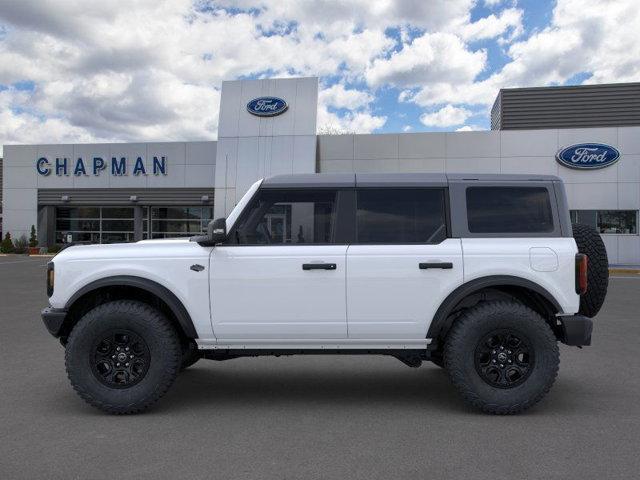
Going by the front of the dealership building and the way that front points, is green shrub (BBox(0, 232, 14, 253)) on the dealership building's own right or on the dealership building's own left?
on the dealership building's own right

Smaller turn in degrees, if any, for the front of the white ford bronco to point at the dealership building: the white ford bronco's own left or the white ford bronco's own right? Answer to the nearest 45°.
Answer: approximately 90° to the white ford bronco's own right

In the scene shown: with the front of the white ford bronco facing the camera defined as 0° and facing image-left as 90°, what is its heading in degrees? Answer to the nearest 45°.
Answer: approximately 90°

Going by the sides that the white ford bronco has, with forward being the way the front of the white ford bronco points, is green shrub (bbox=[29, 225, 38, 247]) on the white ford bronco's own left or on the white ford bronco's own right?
on the white ford bronco's own right

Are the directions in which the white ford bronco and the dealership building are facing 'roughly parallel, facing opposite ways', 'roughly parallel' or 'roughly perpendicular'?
roughly perpendicular

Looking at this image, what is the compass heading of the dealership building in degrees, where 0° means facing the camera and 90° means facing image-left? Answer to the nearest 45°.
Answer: approximately 0°

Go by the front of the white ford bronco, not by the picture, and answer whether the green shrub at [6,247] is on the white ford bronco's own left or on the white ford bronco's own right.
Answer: on the white ford bronco's own right

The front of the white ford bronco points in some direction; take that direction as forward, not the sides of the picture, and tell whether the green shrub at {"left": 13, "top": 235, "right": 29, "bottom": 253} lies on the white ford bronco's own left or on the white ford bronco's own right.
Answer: on the white ford bronco's own right

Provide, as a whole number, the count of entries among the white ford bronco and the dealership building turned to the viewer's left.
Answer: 1
